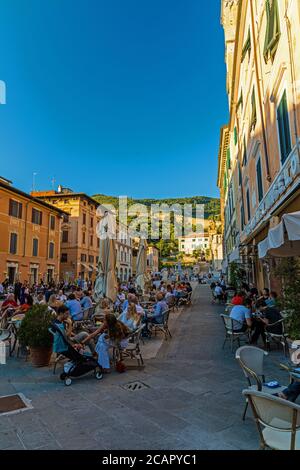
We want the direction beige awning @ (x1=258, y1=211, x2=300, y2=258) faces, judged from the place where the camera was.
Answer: facing to the left of the viewer

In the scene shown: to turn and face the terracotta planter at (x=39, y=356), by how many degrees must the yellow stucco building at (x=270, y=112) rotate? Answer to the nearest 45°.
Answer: approximately 45° to its left

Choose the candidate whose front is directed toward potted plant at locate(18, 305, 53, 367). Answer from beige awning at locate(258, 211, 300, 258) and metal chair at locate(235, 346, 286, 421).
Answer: the beige awning

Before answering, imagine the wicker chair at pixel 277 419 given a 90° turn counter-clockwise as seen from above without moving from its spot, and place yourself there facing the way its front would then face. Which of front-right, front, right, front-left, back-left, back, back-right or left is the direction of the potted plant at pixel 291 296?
front-right

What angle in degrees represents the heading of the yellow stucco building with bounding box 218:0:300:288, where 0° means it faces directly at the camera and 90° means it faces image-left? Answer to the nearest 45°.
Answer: approximately 90°

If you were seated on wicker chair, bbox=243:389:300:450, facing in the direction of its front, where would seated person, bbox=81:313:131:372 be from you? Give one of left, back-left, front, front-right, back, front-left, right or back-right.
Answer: left

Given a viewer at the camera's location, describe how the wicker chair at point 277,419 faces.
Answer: facing away from the viewer and to the right of the viewer

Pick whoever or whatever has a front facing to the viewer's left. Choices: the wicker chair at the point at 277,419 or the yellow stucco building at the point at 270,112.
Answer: the yellow stucco building

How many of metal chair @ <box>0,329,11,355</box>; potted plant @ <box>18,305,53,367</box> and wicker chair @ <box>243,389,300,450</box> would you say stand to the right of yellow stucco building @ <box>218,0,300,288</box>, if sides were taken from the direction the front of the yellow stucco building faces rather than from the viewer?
0

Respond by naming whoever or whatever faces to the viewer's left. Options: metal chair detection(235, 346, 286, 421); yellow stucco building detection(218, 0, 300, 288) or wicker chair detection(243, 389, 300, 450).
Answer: the yellow stucco building

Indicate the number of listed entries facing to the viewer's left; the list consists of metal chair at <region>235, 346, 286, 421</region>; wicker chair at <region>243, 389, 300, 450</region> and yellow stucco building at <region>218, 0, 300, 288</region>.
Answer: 1

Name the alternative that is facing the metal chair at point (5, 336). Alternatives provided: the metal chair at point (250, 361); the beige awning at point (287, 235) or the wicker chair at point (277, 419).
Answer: the beige awning

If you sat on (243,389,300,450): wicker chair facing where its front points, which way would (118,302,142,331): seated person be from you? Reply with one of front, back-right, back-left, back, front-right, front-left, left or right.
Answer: left
